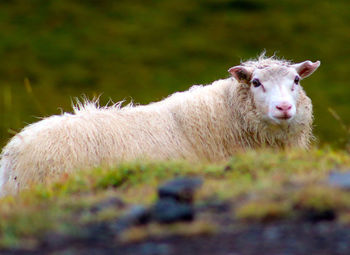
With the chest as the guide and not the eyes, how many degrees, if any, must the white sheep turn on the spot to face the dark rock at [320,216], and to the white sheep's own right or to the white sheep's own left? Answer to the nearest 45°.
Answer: approximately 90° to the white sheep's own right

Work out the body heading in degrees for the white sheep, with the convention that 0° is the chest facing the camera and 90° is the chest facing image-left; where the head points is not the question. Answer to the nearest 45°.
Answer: approximately 270°

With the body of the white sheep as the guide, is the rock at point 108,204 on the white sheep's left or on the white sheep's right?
on the white sheep's right

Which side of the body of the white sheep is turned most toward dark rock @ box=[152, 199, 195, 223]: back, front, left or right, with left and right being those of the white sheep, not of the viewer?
right

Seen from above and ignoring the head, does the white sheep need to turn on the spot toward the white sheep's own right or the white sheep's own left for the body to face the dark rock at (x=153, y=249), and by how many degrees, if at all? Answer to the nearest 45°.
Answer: approximately 90° to the white sheep's own right

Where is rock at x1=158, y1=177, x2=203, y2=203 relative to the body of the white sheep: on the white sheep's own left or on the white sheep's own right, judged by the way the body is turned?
on the white sheep's own right

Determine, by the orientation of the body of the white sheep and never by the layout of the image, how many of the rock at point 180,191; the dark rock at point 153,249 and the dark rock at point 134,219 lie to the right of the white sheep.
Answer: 3
